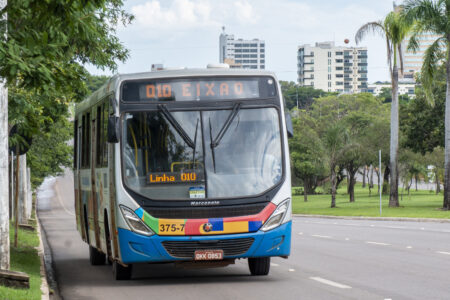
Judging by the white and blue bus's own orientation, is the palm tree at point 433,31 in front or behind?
behind

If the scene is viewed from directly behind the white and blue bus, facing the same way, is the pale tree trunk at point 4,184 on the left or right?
on its right

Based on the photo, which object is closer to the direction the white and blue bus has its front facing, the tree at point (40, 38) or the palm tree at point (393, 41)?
the tree

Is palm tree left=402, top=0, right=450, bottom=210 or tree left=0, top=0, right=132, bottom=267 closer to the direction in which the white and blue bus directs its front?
the tree

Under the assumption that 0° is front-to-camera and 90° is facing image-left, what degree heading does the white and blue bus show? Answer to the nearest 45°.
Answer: approximately 0°

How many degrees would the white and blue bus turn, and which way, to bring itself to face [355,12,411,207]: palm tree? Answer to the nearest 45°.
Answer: approximately 180°

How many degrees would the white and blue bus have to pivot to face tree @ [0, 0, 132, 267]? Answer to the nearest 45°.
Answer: approximately 45° to its right
